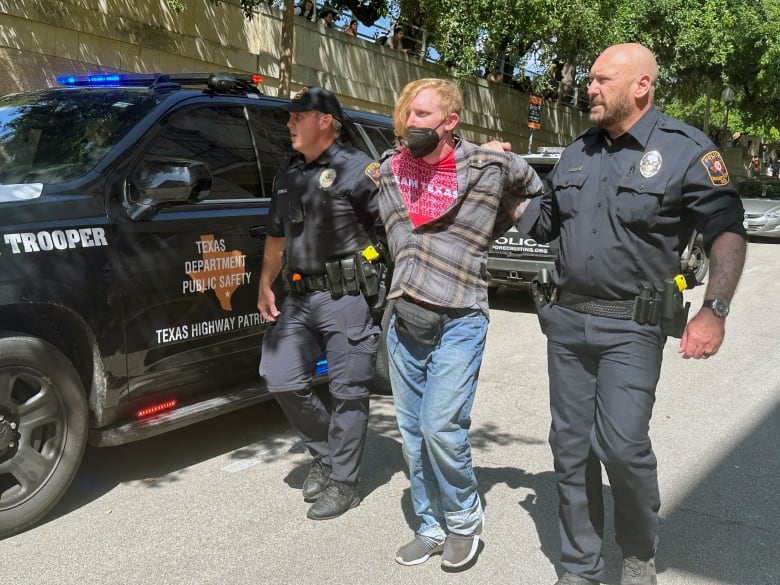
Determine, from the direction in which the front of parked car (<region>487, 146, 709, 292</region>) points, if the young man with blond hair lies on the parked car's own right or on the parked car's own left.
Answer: on the parked car's own right

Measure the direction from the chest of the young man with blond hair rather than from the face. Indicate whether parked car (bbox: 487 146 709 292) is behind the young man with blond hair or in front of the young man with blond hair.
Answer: behind

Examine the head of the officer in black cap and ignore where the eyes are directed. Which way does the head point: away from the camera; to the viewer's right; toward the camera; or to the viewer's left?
to the viewer's left

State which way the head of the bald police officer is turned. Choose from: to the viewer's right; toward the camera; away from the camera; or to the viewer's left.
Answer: to the viewer's left

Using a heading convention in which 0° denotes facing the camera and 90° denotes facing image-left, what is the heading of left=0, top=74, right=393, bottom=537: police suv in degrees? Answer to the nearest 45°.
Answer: approximately 45°

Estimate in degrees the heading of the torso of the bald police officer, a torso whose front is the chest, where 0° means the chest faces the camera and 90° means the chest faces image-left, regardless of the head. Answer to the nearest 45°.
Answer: approximately 45°
